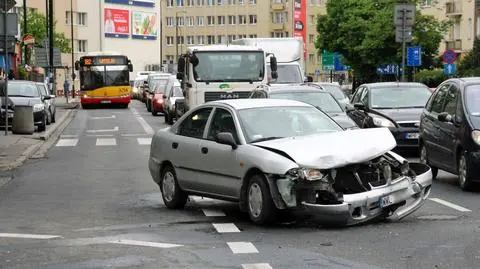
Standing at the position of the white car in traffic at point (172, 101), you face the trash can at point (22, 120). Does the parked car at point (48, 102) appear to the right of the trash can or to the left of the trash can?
right

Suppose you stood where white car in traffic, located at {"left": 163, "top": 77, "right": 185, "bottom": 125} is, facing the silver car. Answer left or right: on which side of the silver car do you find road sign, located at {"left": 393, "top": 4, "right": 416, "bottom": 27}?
left

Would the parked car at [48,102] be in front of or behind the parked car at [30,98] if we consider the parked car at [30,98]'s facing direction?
behind

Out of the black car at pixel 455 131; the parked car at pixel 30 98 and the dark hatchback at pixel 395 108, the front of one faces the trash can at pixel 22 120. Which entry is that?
the parked car

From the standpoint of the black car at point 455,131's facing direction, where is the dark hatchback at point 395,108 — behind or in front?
behind

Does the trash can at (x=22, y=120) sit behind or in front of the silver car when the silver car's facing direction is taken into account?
behind

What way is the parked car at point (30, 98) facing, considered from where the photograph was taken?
facing the viewer

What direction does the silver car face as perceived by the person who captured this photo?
facing the viewer and to the right of the viewer

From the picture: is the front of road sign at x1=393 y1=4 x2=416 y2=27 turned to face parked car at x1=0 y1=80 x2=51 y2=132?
no

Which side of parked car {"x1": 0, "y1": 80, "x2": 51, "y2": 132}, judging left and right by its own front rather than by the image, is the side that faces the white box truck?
left

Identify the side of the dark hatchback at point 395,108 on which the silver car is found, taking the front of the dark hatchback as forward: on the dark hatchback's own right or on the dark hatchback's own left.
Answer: on the dark hatchback's own right

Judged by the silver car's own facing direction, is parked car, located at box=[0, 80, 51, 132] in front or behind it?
behind

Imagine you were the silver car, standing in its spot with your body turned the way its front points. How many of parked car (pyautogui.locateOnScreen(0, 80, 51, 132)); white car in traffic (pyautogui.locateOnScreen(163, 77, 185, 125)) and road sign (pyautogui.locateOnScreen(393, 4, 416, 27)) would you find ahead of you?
0

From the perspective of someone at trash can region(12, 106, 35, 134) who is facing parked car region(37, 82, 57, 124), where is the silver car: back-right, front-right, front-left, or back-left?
back-right
